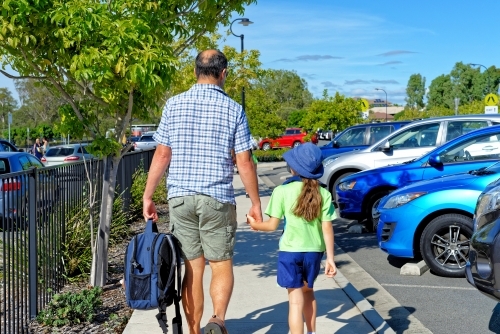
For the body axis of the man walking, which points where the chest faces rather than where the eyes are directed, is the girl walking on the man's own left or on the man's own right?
on the man's own right

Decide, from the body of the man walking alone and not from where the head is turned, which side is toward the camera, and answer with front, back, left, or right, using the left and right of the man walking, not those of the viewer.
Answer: back

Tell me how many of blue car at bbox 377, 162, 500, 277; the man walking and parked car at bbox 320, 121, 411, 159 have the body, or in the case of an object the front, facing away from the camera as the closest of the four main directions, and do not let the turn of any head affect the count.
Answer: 1

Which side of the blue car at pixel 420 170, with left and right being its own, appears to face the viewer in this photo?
left

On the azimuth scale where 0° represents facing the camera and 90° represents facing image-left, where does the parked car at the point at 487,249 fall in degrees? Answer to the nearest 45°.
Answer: approximately 45°

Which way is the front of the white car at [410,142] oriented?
to the viewer's left

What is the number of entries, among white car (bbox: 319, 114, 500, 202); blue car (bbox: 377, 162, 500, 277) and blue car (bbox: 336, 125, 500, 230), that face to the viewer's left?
3

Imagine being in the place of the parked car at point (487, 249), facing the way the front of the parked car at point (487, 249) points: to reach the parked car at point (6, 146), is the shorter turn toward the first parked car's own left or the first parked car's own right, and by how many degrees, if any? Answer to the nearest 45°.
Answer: approximately 90° to the first parked car's own right

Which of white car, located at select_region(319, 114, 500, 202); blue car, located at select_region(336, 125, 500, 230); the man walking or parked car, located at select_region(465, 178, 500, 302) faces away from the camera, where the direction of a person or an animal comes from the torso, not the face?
the man walking

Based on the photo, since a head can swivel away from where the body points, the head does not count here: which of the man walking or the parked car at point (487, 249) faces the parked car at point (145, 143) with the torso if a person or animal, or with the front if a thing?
the man walking

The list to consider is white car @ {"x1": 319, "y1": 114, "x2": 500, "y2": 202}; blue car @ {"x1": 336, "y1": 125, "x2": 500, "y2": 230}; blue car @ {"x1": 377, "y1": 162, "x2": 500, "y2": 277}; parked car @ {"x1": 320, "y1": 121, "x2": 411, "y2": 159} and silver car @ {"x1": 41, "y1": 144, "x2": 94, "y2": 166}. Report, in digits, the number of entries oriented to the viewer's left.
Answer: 4

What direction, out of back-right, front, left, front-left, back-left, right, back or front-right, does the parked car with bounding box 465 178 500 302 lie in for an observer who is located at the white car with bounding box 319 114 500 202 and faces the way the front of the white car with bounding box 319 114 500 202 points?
left

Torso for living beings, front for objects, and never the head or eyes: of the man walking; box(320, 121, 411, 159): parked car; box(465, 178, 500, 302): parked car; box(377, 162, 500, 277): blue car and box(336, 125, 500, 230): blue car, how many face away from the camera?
1

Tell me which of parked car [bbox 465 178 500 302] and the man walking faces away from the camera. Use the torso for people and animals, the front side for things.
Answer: the man walking

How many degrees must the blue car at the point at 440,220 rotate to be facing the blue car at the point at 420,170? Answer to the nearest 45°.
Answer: approximately 90° to its right

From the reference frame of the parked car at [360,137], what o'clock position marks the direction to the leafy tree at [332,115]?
The leafy tree is roughly at 3 o'clock from the parked car.

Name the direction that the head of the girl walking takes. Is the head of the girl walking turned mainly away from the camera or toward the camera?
away from the camera

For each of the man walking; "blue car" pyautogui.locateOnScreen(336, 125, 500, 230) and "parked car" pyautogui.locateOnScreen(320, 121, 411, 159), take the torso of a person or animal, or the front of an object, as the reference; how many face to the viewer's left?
2
